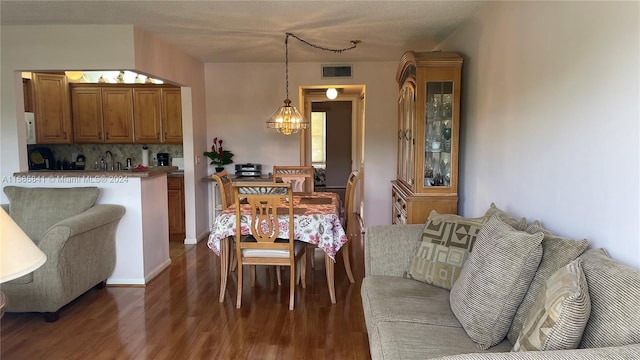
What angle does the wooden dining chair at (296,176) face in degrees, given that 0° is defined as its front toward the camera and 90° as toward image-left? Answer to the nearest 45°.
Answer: approximately 0°

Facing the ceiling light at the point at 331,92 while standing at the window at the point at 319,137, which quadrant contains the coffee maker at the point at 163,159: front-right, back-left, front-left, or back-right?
front-right

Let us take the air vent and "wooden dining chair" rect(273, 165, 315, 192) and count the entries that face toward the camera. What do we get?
2

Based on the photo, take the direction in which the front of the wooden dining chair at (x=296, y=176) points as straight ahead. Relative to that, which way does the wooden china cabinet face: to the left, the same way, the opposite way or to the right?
to the right

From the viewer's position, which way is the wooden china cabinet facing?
facing to the left of the viewer

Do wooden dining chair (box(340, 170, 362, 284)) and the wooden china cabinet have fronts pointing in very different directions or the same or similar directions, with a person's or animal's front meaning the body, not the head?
same or similar directions

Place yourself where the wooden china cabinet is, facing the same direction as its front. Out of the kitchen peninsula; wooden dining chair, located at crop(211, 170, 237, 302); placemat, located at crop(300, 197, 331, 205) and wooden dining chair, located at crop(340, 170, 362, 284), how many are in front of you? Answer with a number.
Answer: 4

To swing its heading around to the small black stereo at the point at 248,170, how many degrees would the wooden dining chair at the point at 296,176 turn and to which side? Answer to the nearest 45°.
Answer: approximately 135° to its right

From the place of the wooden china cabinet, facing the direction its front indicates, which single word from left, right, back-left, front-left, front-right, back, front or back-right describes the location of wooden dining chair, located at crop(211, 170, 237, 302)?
front

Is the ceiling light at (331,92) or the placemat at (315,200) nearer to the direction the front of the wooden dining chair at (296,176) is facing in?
the placemat

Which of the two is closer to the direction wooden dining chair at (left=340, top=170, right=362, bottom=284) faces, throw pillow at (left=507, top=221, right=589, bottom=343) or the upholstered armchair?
the upholstered armchair

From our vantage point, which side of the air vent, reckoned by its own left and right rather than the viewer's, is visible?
front

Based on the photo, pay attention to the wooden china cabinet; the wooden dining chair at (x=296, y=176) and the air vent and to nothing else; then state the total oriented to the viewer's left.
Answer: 1

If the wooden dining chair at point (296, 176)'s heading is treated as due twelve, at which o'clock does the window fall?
The window is roughly at 6 o'clock from the wooden dining chair.

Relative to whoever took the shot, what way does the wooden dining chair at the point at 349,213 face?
facing to the left of the viewer

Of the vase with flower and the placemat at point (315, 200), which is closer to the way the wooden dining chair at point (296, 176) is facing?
the placemat

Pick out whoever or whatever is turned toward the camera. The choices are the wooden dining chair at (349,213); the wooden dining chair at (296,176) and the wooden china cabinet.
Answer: the wooden dining chair at (296,176)
